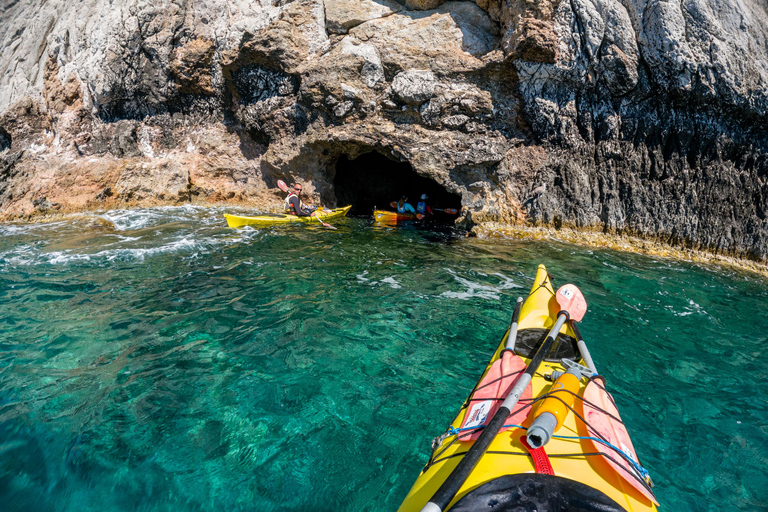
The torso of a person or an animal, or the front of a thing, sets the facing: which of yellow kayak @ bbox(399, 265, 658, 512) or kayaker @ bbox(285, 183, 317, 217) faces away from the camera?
the yellow kayak

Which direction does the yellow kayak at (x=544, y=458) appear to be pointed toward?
away from the camera
